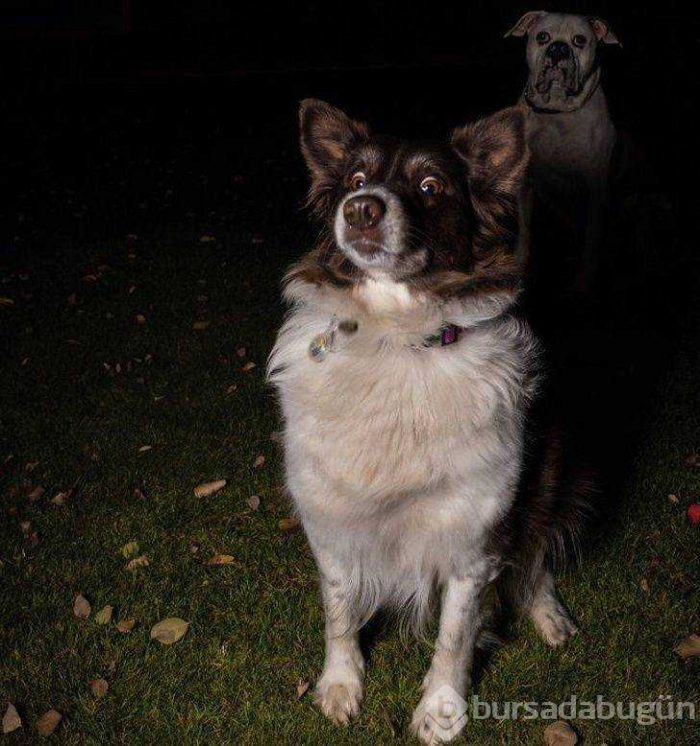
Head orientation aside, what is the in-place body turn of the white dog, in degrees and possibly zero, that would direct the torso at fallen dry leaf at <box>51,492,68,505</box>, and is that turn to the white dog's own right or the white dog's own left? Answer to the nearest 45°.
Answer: approximately 45° to the white dog's own right

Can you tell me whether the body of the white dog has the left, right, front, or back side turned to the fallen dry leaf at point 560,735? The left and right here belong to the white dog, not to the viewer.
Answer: front

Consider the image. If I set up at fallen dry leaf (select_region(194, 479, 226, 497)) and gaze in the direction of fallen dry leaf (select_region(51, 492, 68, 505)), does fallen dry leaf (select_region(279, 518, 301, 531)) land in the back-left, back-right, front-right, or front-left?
back-left

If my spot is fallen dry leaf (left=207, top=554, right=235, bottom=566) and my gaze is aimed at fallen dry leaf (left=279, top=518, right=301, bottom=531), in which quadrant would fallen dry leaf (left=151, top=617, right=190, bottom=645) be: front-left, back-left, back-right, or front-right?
back-right

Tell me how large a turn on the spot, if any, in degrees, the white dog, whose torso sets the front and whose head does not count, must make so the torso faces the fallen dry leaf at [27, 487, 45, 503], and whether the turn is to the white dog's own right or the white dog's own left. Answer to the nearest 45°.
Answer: approximately 45° to the white dog's own right

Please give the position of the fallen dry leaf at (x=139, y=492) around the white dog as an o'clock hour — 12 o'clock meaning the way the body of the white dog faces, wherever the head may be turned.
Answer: The fallen dry leaf is roughly at 1 o'clock from the white dog.

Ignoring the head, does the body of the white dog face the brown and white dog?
yes

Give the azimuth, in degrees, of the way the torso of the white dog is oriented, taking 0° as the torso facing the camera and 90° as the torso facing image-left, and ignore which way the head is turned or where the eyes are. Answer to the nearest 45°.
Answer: approximately 0°
